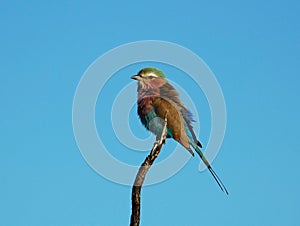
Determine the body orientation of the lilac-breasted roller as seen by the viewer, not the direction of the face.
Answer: to the viewer's left
